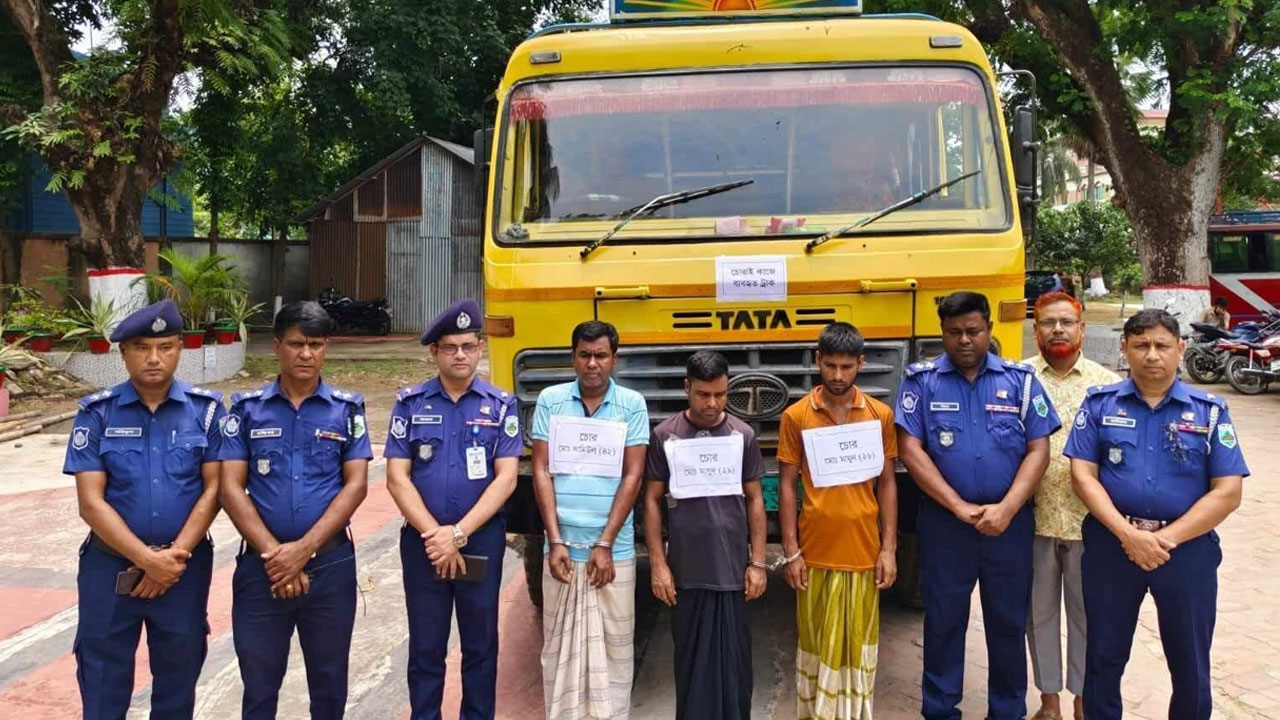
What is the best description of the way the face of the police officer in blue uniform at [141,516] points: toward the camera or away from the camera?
toward the camera

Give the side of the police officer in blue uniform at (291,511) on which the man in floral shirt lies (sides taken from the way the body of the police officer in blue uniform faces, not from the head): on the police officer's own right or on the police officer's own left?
on the police officer's own left

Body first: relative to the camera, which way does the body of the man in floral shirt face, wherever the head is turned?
toward the camera

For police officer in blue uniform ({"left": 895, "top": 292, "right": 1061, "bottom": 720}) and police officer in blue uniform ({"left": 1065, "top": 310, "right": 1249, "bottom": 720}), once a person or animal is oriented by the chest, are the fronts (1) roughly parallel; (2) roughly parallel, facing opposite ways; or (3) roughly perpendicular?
roughly parallel

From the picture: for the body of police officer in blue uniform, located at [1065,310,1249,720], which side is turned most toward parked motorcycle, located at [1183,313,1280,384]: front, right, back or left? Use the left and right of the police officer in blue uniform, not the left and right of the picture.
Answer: back

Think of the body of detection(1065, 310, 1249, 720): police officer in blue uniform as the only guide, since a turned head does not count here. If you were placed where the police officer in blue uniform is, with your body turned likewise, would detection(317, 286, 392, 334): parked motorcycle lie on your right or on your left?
on your right

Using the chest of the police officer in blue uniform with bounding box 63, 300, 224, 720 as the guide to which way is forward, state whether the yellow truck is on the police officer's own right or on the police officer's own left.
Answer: on the police officer's own left

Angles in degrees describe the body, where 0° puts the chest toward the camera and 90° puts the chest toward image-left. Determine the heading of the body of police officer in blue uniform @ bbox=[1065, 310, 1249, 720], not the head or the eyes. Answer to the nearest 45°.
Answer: approximately 0°

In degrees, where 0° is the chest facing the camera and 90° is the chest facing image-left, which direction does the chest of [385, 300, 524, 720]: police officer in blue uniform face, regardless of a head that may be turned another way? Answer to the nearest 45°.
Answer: approximately 0°

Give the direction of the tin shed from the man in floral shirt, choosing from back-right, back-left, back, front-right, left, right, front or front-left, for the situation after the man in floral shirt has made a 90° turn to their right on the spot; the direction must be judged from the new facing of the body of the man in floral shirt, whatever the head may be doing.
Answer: front-right

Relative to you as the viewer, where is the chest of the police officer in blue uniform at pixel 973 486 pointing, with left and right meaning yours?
facing the viewer

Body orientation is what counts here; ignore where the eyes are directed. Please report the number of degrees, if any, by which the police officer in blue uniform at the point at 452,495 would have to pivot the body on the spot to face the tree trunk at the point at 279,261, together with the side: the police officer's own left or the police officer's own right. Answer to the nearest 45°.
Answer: approximately 180°

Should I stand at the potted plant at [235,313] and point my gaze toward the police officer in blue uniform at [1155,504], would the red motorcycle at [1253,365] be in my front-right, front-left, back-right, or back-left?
front-left

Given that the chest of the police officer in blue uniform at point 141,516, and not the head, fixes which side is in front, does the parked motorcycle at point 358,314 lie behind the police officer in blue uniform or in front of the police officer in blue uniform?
behind

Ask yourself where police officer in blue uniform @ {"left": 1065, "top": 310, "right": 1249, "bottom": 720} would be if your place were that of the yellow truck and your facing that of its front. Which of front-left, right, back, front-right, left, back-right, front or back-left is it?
front-left

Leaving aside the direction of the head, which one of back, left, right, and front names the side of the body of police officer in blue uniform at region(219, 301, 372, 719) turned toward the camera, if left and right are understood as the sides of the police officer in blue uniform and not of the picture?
front

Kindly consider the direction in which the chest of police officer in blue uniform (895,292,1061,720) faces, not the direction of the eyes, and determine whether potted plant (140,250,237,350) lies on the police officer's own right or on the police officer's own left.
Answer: on the police officer's own right

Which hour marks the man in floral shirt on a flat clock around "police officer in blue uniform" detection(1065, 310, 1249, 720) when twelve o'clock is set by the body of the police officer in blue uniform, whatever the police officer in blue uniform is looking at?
The man in floral shirt is roughly at 5 o'clock from the police officer in blue uniform.
